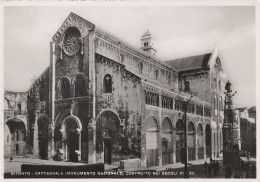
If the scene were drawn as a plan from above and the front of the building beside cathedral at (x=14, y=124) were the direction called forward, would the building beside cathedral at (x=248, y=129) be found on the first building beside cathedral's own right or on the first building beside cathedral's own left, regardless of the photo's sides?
on the first building beside cathedral's own left

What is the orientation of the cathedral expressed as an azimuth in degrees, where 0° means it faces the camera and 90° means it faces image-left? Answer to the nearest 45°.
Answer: approximately 45°

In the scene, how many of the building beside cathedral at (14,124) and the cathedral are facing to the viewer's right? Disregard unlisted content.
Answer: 0

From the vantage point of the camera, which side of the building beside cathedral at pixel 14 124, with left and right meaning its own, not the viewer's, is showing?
front

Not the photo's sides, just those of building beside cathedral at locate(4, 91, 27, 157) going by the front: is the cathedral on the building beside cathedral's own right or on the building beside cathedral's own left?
on the building beside cathedral's own left
